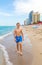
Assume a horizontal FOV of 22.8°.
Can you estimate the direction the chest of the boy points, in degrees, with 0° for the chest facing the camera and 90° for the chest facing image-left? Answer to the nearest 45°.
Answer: approximately 0°
